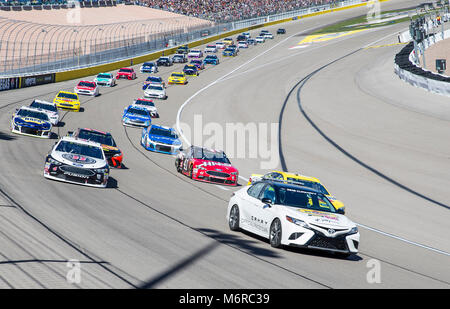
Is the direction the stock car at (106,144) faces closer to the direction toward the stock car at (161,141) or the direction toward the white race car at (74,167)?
the white race car

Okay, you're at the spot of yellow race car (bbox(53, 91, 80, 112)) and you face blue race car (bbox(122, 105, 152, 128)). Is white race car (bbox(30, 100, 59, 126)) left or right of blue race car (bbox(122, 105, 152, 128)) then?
right

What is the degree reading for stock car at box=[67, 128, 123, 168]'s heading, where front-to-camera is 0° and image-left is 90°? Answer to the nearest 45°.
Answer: approximately 315°

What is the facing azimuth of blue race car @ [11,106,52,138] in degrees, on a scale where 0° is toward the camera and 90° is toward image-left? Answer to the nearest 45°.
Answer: approximately 0°

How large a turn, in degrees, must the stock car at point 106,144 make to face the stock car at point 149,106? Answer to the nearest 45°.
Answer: approximately 135° to its left

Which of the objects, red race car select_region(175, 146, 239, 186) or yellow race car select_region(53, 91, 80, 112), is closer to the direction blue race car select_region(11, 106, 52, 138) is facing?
the red race car

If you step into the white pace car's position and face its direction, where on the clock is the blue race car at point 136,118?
The blue race car is roughly at 7 o'clock from the white pace car.

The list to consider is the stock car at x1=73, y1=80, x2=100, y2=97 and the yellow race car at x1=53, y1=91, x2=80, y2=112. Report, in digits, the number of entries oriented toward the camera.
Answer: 2

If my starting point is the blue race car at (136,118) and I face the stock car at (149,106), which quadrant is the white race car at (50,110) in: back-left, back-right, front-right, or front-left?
back-left

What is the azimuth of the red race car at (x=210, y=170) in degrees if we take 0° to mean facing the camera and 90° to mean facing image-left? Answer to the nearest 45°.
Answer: approximately 315°

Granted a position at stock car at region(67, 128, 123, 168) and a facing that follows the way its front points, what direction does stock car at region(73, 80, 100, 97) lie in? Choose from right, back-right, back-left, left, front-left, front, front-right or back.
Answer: back-left

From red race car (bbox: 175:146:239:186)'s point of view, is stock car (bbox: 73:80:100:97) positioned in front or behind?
behind
